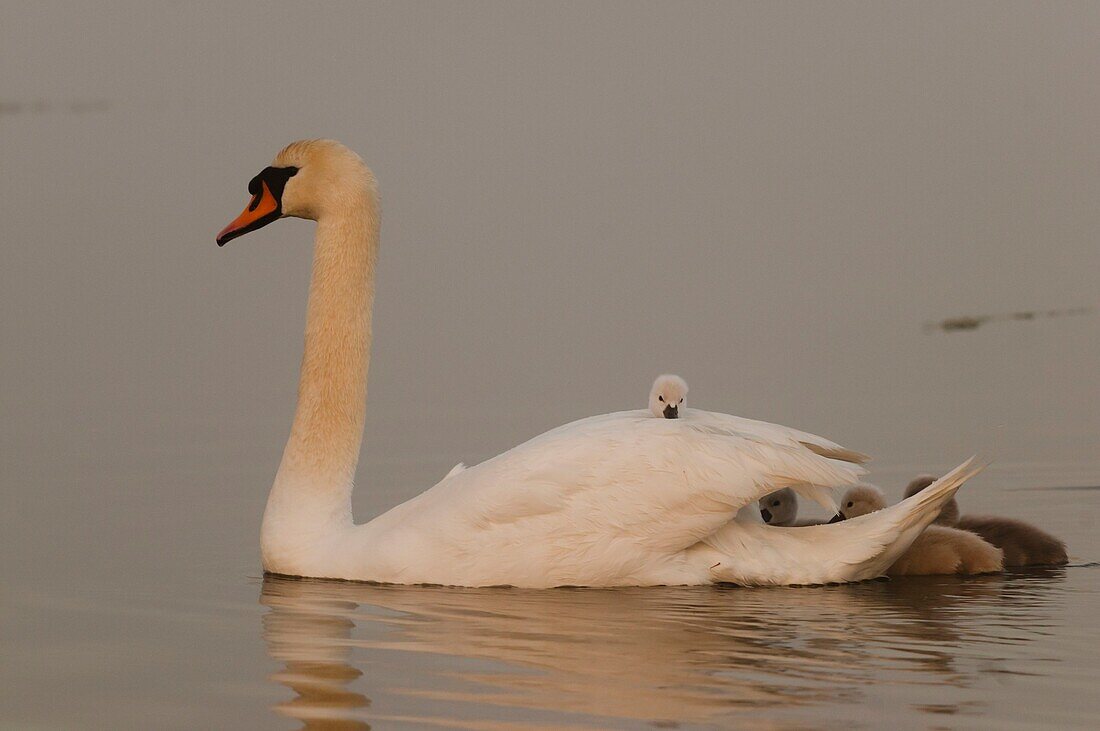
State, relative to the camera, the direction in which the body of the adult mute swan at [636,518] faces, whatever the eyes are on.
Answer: to the viewer's left
